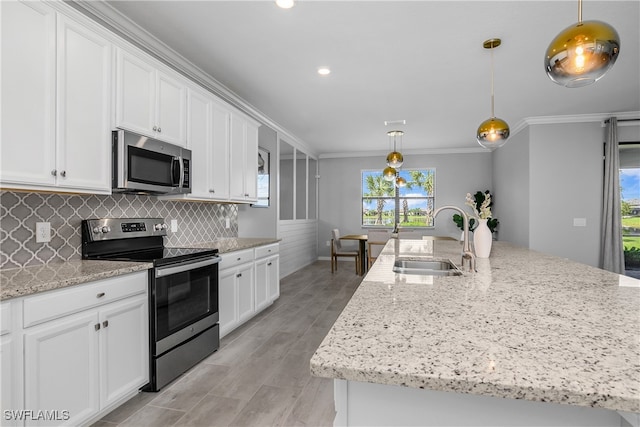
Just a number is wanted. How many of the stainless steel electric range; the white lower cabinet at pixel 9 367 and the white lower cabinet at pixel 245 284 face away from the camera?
0

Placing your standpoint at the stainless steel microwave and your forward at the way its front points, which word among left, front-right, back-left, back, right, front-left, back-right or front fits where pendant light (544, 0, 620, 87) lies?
front

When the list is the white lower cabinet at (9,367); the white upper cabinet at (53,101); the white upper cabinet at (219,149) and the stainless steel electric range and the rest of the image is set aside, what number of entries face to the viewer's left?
0

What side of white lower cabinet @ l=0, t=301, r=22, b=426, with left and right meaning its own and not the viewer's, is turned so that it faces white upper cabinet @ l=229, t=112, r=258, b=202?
left

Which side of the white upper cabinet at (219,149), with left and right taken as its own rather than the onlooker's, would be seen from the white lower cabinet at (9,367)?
right

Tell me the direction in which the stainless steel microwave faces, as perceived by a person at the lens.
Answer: facing the viewer and to the right of the viewer

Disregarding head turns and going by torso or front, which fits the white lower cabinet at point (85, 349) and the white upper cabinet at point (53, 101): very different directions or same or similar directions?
same or similar directions

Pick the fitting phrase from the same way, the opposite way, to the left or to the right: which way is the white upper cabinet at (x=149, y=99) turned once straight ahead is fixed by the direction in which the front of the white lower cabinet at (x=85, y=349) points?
the same way

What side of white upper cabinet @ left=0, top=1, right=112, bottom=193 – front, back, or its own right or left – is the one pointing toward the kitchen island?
front

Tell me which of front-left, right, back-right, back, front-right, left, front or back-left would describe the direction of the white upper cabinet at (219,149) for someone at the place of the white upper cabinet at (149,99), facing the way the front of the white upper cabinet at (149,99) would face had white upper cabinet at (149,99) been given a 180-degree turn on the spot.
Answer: right

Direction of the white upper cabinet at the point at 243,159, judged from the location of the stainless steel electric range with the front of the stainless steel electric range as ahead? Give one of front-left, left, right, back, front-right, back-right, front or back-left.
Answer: left

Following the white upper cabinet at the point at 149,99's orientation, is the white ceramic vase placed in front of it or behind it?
in front

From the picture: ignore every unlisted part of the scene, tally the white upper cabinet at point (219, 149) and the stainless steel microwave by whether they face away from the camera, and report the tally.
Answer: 0

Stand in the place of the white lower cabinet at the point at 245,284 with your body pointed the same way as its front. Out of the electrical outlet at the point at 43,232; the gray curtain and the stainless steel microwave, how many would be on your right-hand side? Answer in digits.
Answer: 2

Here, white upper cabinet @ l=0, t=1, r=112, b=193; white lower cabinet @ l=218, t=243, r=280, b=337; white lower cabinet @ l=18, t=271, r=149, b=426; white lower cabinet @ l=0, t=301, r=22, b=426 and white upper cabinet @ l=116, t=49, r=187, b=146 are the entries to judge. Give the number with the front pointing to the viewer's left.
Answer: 0

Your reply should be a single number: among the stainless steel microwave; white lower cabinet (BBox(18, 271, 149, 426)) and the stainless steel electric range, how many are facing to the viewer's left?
0

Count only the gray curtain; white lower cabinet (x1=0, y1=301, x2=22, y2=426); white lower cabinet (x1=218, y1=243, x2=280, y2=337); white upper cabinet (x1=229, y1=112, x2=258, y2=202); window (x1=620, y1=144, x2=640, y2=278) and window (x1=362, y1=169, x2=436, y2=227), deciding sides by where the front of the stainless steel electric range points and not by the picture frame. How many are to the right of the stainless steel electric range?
1

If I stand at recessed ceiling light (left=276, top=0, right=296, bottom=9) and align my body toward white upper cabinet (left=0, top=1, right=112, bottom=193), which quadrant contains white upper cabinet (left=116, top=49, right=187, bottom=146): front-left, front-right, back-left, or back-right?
front-right
